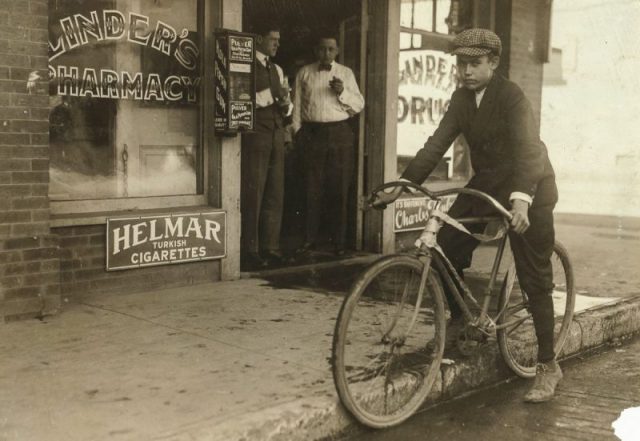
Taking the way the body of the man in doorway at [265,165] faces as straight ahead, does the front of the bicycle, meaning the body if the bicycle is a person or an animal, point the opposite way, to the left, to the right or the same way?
to the right

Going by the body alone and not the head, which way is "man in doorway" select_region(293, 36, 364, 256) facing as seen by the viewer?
toward the camera

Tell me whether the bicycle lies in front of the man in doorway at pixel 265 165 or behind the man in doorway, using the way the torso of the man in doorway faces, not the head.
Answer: in front

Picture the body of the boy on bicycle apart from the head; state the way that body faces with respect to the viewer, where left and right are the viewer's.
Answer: facing the viewer and to the left of the viewer

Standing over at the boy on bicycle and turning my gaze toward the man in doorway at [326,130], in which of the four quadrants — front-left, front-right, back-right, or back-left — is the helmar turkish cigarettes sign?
front-left

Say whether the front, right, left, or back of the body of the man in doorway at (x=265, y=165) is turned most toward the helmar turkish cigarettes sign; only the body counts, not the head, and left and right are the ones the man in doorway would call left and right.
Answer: right

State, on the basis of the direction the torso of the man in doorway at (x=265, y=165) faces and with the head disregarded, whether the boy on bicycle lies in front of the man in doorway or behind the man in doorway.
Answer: in front

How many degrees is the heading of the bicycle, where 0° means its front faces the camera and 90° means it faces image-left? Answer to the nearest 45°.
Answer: approximately 45°

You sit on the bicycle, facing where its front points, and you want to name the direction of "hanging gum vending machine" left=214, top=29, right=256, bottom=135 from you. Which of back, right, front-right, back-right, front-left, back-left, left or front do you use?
right

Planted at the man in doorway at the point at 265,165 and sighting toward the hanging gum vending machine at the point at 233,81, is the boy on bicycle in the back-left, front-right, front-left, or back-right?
front-left

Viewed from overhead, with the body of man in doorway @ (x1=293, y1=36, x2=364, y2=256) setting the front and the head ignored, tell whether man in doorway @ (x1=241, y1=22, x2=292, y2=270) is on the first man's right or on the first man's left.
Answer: on the first man's right

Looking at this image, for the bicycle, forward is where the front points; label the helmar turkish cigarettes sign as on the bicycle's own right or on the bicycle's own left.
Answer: on the bicycle's own right
